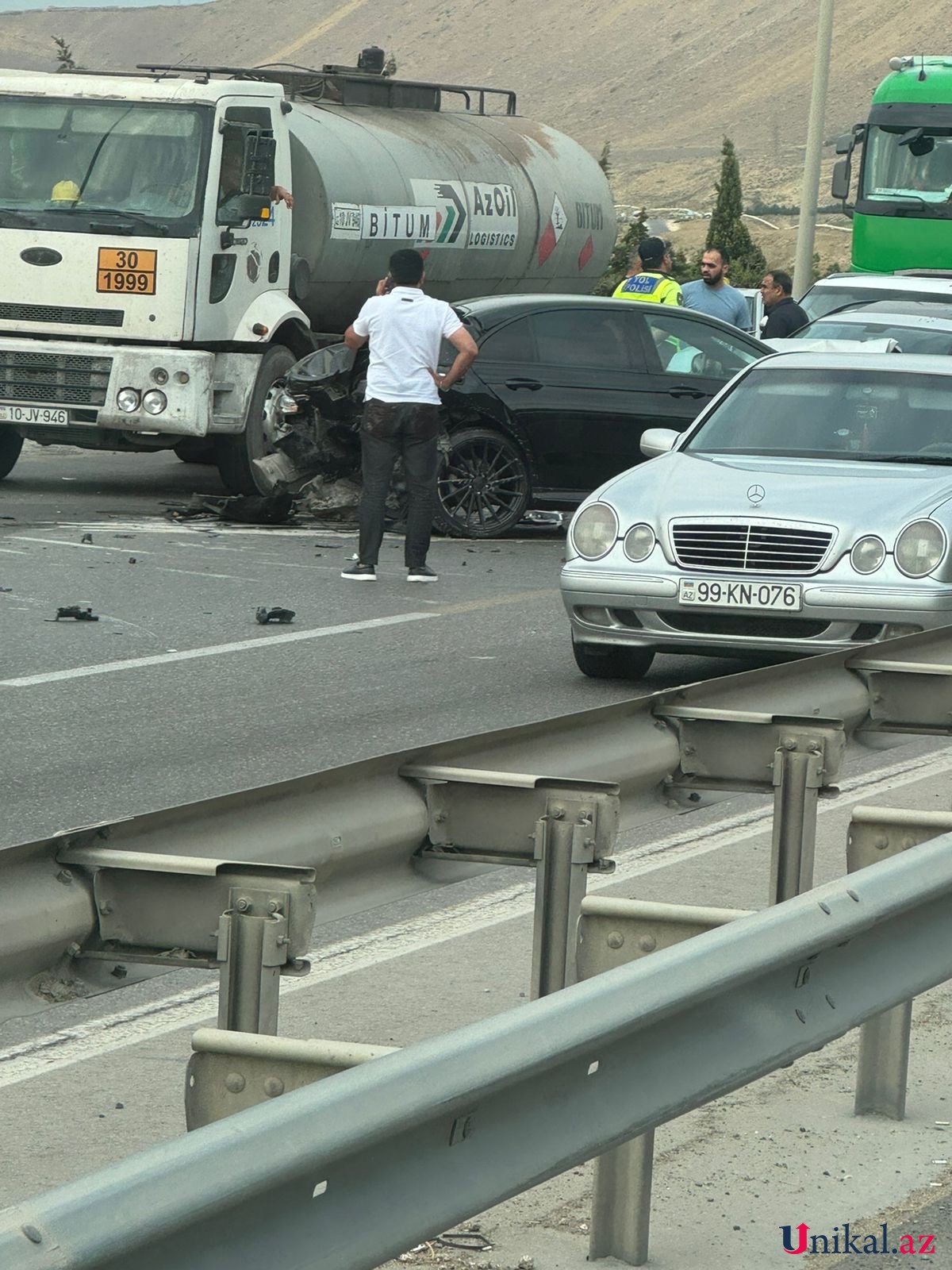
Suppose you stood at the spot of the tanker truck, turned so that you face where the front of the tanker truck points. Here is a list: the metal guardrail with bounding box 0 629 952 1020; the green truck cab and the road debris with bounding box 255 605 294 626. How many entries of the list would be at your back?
1

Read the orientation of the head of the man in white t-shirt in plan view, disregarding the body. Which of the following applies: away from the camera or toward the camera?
away from the camera

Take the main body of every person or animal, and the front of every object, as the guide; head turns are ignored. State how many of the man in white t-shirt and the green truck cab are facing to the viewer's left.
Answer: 0

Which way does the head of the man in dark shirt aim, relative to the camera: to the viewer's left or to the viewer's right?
to the viewer's left

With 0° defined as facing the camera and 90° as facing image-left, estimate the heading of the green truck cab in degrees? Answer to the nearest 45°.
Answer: approximately 0°

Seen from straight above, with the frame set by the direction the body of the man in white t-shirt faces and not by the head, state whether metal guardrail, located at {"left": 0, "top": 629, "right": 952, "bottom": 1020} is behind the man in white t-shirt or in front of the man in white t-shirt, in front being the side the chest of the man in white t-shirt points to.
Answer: behind

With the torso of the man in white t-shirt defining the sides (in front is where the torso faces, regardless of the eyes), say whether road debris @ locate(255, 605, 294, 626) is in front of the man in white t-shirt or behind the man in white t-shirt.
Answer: behind

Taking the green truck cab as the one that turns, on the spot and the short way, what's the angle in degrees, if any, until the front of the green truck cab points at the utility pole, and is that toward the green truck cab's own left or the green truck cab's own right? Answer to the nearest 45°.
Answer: approximately 45° to the green truck cab's own right

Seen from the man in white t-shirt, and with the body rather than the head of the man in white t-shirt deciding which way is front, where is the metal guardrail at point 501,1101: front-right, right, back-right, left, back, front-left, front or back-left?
back

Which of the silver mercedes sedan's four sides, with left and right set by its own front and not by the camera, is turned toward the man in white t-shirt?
right

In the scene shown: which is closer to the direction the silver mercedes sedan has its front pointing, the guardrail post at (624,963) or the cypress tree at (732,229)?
the guardrail post

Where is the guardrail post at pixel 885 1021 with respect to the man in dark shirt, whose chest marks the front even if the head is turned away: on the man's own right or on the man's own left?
on the man's own left

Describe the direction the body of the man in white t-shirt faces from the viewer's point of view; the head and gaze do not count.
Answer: away from the camera

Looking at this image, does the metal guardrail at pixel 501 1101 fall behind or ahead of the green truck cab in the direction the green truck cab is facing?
ahead
